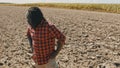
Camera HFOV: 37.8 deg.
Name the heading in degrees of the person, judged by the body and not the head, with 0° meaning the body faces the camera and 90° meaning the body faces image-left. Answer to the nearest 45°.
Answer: approximately 135°
